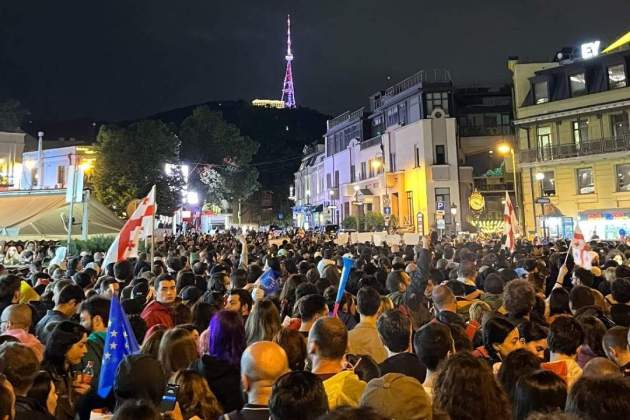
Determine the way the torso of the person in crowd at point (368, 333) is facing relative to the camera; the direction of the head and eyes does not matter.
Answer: away from the camera

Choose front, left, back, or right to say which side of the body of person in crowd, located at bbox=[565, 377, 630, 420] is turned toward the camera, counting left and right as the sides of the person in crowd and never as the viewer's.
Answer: back

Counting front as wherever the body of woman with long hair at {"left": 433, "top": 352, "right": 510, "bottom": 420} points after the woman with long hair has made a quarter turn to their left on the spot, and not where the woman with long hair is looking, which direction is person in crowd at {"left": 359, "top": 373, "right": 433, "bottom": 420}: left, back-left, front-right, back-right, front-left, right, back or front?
front-left

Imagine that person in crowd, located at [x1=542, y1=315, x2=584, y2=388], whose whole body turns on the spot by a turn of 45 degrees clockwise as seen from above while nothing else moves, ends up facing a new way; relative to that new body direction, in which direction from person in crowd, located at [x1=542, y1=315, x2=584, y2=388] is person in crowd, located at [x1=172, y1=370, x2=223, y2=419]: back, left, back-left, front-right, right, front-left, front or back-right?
back

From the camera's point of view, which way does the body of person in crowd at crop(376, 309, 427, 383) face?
away from the camera

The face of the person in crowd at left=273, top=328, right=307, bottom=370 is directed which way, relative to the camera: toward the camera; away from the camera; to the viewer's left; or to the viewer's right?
away from the camera

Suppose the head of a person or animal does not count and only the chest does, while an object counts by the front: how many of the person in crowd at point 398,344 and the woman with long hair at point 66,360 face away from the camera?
1

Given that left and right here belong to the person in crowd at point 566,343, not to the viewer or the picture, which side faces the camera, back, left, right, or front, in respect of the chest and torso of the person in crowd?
back

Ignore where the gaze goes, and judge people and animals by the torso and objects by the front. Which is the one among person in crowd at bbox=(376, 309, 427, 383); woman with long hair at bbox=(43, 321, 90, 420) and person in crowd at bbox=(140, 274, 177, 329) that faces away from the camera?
person in crowd at bbox=(376, 309, 427, 383)

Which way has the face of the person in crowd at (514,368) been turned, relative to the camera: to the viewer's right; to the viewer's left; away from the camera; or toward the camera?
away from the camera

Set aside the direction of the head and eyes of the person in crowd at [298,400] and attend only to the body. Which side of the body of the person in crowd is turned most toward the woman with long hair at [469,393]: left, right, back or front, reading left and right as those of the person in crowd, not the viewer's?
right

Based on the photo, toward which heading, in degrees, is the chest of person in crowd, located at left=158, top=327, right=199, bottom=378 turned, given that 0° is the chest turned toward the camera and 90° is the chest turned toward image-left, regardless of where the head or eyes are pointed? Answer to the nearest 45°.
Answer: approximately 180°

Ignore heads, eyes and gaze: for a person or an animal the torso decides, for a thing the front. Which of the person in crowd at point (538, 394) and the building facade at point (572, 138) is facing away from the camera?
the person in crowd

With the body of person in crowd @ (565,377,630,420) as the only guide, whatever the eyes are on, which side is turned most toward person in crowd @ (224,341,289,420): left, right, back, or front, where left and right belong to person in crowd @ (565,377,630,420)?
left

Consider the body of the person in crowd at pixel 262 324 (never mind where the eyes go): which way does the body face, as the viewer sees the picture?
away from the camera
